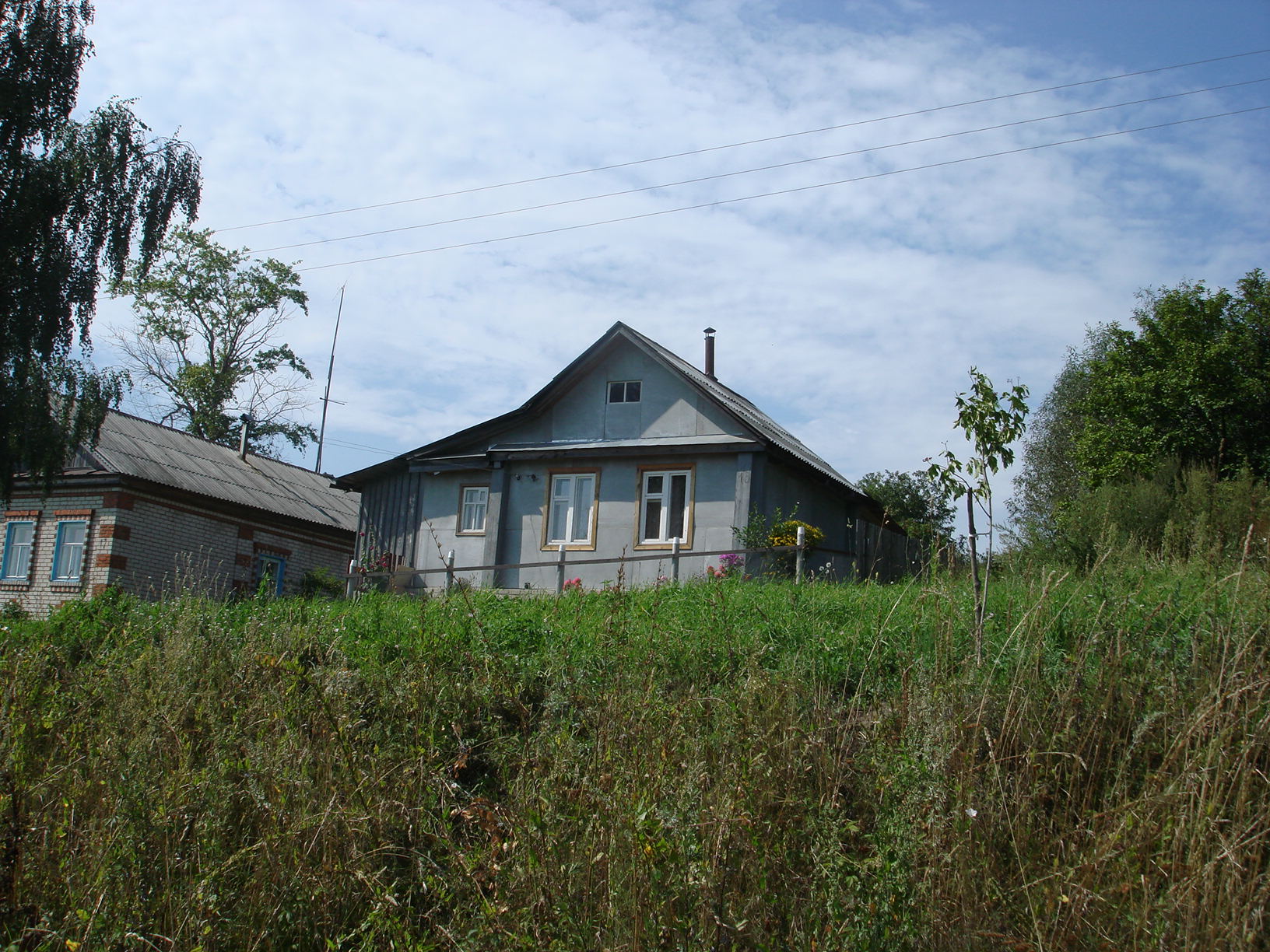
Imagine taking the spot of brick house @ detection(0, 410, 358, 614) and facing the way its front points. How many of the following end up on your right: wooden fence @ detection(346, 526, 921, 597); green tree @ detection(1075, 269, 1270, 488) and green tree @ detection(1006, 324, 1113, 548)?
0

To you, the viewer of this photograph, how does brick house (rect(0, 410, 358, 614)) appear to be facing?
facing the viewer and to the left of the viewer

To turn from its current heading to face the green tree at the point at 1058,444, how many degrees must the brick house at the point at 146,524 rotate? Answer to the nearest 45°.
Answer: approximately 135° to its left

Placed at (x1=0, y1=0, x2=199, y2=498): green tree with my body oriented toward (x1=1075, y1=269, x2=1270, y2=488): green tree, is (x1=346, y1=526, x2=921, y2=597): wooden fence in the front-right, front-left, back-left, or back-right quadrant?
front-right

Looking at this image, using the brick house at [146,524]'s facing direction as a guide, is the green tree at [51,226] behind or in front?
in front

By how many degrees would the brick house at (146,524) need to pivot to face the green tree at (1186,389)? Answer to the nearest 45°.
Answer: approximately 135° to its left

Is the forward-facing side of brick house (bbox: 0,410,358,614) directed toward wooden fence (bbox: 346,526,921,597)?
no

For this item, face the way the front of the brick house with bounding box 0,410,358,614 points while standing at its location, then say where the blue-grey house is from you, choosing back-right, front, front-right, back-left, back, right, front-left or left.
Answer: left
